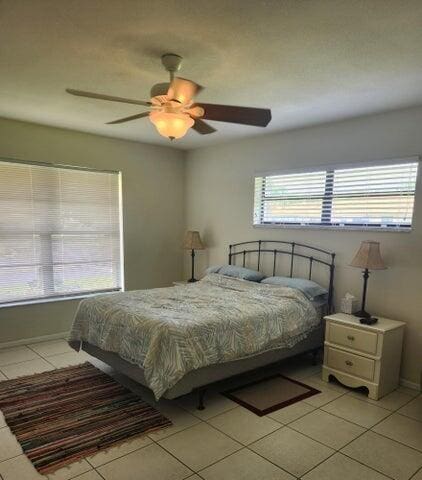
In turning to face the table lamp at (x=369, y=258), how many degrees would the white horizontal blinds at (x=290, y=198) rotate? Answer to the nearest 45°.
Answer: approximately 90° to its left

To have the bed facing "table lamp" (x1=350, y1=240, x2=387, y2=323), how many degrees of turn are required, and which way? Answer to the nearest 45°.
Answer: approximately 135° to its left

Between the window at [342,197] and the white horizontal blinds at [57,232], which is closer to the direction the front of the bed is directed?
the white horizontal blinds

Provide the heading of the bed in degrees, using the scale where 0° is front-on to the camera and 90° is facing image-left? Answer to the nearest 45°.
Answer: approximately 45°

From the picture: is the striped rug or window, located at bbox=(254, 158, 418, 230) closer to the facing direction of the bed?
the striped rug

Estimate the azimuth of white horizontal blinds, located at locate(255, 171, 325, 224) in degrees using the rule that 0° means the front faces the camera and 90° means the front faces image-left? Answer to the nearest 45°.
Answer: approximately 45°

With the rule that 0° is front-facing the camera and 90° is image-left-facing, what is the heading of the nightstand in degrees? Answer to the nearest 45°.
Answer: approximately 45°

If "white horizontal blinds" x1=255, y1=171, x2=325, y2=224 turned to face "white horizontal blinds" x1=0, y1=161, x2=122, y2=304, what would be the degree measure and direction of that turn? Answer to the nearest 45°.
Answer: approximately 45° to its right
